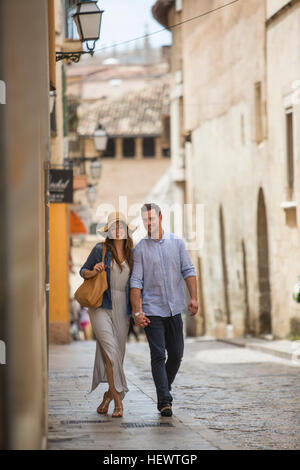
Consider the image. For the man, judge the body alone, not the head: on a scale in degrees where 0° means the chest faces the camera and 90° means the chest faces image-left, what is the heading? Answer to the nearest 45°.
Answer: approximately 0°

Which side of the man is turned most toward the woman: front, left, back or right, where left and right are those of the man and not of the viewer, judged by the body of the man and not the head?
right
